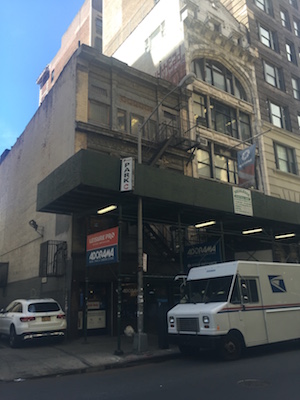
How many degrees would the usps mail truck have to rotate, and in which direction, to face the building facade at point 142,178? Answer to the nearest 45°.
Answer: approximately 90° to its right

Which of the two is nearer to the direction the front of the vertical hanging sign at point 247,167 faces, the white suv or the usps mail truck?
the white suv

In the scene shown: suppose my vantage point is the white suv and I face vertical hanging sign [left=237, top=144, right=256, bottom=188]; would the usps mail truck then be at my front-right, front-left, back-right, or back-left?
front-right

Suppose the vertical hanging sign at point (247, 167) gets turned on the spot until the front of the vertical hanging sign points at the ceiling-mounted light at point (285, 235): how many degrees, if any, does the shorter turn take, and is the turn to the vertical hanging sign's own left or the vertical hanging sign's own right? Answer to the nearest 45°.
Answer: approximately 135° to the vertical hanging sign's own right

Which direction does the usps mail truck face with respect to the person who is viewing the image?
facing the viewer and to the left of the viewer

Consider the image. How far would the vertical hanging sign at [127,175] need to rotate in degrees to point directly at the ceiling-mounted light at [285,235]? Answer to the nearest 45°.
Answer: approximately 180°

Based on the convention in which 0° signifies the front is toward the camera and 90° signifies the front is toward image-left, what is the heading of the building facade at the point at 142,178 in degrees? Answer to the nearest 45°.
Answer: approximately 315°

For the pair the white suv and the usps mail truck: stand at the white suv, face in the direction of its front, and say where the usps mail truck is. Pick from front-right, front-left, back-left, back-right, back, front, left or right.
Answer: back

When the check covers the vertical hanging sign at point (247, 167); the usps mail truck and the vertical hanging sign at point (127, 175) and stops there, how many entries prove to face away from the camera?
0

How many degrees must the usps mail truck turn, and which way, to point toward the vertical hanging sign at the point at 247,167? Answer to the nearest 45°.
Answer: approximately 135° to its right
